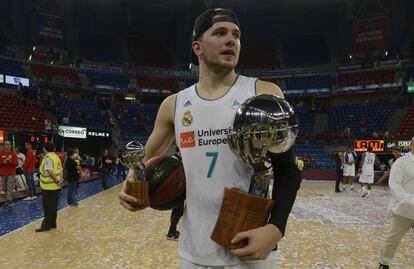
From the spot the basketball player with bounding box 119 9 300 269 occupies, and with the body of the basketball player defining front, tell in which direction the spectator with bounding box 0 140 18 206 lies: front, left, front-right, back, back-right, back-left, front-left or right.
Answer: back-right

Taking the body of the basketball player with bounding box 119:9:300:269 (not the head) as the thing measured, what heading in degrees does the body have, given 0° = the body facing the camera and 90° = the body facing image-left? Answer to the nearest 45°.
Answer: approximately 0°

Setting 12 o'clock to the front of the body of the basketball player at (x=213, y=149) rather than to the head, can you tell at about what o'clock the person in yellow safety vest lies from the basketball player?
The person in yellow safety vest is roughly at 5 o'clock from the basketball player.

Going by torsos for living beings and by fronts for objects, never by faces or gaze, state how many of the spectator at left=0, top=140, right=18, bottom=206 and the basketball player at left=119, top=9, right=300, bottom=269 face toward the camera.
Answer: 2

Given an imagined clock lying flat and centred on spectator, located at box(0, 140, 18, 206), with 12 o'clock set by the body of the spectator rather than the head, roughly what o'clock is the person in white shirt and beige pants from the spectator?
The person in white shirt and beige pants is roughly at 11 o'clock from the spectator.

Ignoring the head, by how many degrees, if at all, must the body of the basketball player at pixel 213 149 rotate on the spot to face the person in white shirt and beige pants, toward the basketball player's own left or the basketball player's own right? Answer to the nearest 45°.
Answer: approximately 135° to the basketball player's own left
